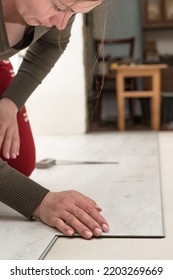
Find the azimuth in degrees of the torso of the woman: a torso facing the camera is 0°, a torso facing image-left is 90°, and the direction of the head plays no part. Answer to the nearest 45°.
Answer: approximately 315°

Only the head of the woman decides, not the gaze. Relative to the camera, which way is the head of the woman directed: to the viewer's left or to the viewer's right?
to the viewer's right

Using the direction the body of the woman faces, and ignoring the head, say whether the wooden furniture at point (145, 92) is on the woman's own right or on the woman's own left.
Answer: on the woman's own left
